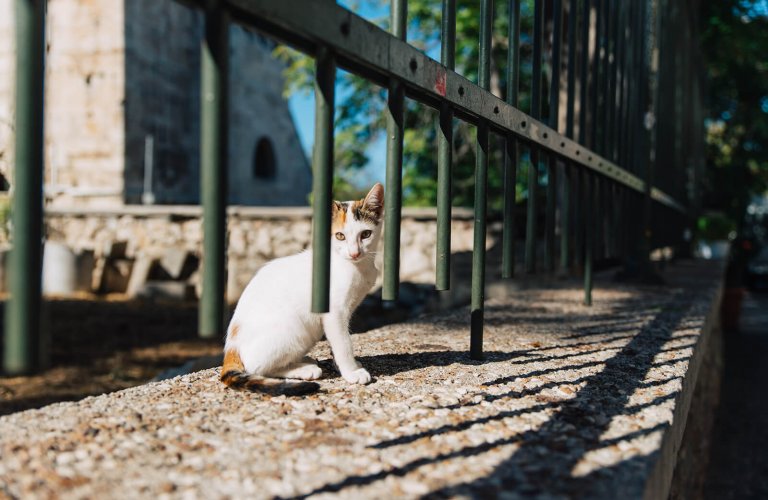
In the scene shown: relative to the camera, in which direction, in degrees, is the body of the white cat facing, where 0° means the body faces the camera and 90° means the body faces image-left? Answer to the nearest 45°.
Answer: approximately 270°
